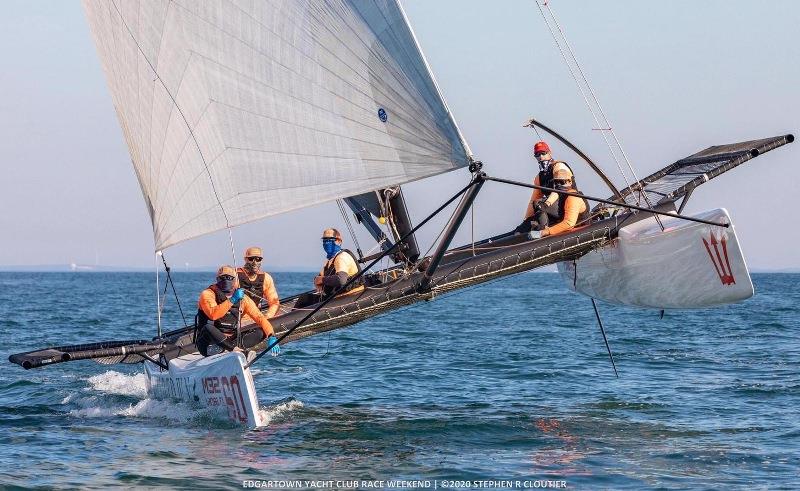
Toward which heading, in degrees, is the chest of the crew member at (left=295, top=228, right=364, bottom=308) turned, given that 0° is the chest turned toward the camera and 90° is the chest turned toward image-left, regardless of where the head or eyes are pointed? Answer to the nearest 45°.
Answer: approximately 45°

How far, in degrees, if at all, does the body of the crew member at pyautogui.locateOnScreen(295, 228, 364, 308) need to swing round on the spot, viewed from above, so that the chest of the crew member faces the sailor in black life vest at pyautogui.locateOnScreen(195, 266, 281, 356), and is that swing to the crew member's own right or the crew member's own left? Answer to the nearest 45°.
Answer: approximately 45° to the crew member's own right

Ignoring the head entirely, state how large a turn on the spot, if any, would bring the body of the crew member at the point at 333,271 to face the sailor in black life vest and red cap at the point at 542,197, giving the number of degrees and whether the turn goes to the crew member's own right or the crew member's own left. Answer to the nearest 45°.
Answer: approximately 135° to the crew member's own left

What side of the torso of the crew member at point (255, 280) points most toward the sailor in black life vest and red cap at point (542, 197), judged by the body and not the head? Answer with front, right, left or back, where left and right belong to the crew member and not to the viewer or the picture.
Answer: left

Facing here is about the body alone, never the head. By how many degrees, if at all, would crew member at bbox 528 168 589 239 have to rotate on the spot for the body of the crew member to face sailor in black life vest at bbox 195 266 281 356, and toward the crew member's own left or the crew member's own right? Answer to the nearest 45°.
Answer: approximately 45° to the crew member's own right

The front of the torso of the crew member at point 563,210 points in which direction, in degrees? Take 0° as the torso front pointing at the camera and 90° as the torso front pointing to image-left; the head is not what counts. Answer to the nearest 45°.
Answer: approximately 45°
